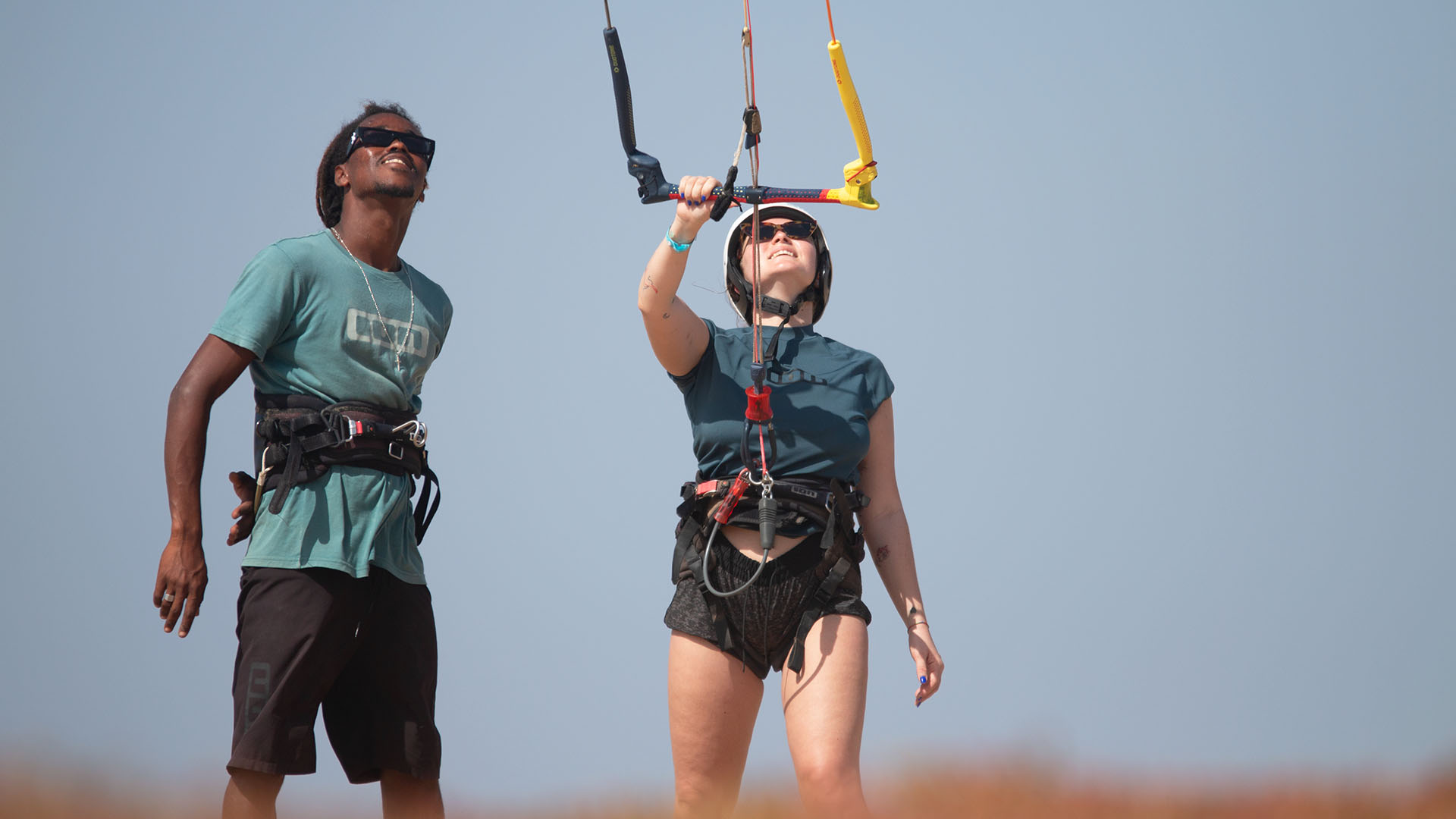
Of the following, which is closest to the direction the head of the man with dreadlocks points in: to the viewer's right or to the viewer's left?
to the viewer's right

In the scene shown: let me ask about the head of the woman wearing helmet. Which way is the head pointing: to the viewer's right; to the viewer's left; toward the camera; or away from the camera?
toward the camera

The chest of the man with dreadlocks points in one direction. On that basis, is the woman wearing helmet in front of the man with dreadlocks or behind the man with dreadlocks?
in front

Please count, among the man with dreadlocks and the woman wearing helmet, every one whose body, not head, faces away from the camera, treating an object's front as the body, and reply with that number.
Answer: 0

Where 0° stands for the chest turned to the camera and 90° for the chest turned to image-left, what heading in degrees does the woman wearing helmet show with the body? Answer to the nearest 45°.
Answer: approximately 0°

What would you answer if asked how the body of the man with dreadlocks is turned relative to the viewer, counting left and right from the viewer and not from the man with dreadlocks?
facing the viewer and to the right of the viewer

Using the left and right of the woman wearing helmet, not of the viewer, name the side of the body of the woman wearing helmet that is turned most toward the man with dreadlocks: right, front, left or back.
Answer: right
